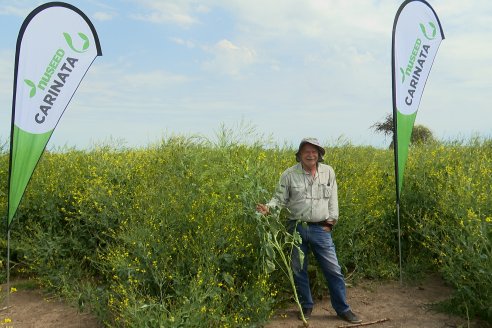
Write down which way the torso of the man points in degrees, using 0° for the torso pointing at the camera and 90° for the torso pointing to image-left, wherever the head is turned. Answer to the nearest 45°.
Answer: approximately 0°

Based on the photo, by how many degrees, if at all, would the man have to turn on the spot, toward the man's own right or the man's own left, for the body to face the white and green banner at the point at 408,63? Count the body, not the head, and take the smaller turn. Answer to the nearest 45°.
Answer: approximately 135° to the man's own left

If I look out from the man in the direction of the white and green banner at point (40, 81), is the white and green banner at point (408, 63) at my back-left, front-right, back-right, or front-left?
back-right

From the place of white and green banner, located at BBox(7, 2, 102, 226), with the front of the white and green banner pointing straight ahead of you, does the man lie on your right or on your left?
on your left

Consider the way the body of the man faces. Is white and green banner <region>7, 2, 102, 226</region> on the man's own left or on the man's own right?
on the man's own right

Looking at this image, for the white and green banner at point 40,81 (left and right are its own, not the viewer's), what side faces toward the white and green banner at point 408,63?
left

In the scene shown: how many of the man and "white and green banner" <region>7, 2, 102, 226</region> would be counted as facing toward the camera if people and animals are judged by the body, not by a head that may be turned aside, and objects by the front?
2

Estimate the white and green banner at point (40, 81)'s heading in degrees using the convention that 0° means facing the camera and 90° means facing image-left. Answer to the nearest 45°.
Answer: approximately 0°
